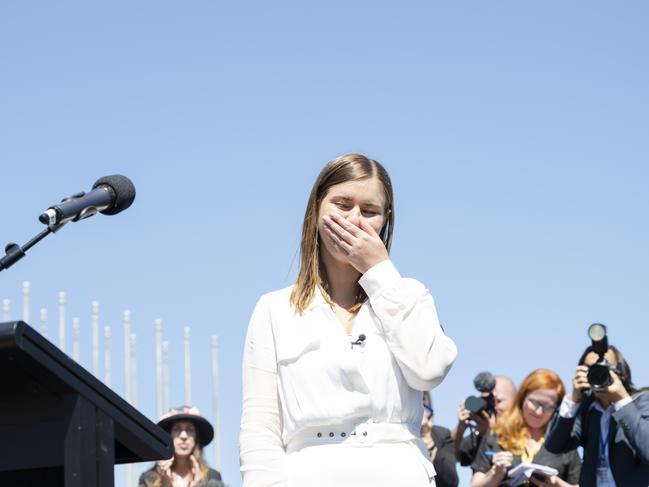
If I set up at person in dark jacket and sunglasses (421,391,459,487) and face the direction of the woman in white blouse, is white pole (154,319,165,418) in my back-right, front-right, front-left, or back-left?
back-right

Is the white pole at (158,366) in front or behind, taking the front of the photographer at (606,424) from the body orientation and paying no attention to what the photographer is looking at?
behind

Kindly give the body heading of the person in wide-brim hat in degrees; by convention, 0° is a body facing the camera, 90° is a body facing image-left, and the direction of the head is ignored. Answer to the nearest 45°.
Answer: approximately 0°

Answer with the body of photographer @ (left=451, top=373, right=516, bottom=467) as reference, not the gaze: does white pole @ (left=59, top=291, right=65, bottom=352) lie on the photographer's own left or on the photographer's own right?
on the photographer's own right

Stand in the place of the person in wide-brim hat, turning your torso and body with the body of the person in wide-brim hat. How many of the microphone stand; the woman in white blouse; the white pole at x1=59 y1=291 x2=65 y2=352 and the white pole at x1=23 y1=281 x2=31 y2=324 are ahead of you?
2

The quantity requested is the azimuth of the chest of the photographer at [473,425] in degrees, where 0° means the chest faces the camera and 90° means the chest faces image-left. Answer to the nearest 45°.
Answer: approximately 45°

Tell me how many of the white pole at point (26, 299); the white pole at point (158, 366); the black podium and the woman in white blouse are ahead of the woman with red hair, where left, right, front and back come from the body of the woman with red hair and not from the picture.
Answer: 2

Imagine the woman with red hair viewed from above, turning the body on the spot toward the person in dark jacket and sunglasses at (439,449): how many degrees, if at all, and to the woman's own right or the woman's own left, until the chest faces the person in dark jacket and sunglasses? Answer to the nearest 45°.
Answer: approximately 135° to the woman's own right

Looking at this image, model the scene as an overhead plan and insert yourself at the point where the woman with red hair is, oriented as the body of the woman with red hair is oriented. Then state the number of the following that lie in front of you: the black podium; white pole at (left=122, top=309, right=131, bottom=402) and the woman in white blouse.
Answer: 2
